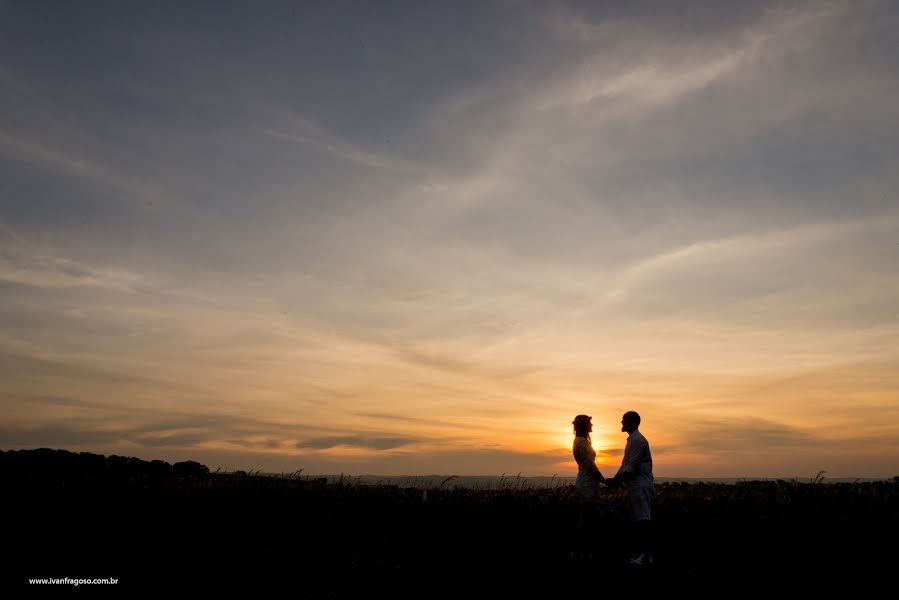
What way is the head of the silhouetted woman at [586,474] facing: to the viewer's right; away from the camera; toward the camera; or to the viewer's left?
to the viewer's right

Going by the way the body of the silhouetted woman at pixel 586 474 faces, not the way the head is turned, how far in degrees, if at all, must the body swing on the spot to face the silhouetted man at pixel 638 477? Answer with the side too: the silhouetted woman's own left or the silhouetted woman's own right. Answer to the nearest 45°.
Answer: approximately 45° to the silhouetted woman's own right

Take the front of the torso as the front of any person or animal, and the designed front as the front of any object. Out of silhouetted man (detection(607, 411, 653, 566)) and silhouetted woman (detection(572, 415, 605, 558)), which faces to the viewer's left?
the silhouetted man

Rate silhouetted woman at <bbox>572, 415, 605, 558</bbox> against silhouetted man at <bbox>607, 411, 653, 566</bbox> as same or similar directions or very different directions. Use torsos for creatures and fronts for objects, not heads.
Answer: very different directions

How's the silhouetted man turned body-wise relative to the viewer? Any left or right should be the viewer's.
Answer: facing to the left of the viewer

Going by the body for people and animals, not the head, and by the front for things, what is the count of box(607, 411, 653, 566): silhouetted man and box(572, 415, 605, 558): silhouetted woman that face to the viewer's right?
1

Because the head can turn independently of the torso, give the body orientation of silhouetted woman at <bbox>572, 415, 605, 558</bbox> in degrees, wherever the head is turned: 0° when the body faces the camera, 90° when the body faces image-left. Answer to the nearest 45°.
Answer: approximately 270°

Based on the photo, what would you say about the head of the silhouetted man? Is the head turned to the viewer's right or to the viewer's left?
to the viewer's left

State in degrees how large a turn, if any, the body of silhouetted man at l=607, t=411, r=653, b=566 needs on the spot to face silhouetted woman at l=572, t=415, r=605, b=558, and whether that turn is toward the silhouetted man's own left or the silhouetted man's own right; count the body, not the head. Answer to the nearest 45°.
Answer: approximately 45° to the silhouetted man's own right
